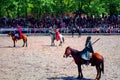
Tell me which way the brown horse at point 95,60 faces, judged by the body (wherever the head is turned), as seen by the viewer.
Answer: to the viewer's left
